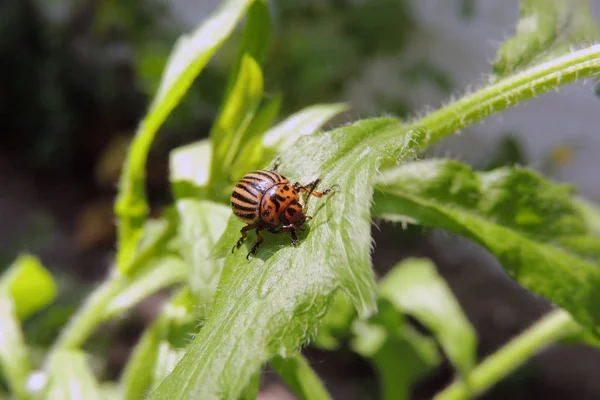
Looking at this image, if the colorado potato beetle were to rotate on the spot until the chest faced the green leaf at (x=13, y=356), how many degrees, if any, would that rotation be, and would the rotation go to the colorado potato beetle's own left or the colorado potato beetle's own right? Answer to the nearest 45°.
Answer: approximately 180°

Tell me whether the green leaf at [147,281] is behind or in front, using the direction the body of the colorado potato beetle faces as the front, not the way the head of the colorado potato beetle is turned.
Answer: behind

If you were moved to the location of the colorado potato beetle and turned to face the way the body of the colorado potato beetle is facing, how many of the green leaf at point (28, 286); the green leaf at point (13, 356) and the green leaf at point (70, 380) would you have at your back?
3

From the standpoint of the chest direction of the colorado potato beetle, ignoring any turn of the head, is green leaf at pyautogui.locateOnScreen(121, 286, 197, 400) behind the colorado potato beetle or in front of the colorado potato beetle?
behind

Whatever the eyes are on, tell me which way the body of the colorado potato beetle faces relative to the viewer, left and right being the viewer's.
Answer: facing the viewer and to the right of the viewer
